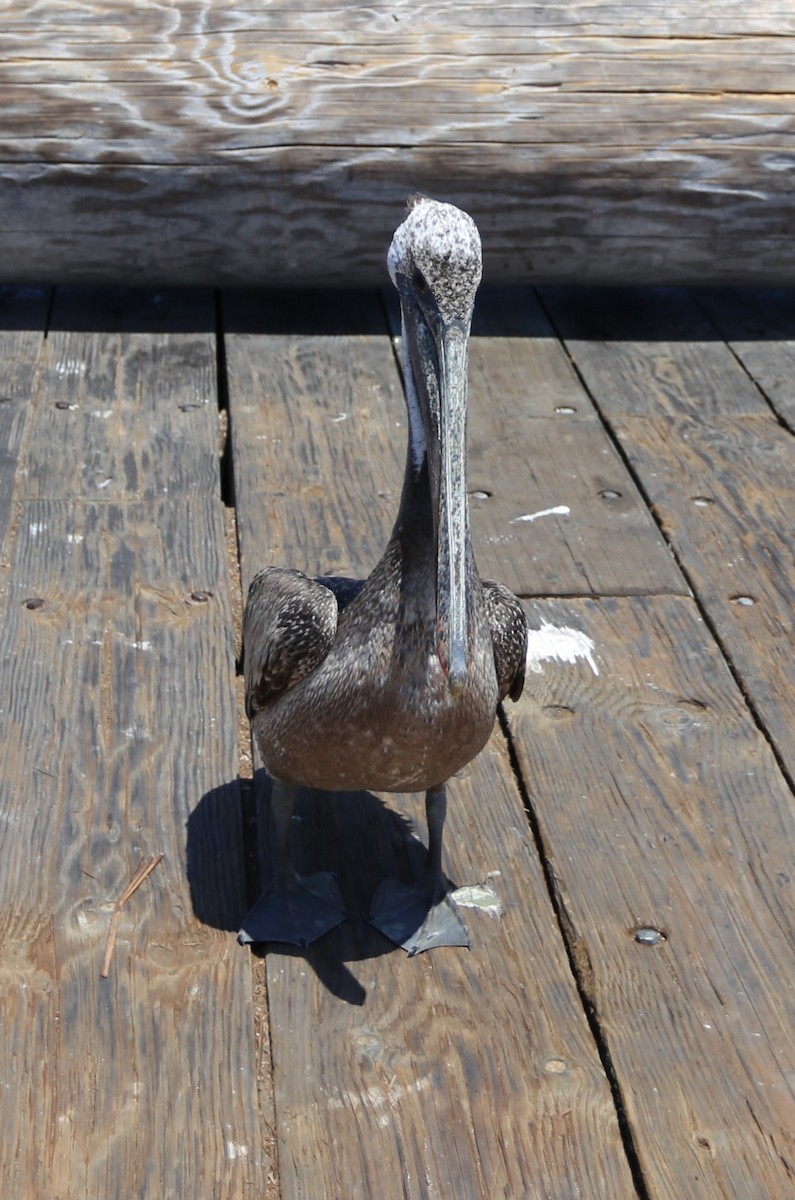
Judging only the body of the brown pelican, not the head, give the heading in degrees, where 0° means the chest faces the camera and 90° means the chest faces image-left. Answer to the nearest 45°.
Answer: approximately 0°

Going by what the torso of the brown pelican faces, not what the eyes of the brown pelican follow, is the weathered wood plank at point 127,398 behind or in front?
behind

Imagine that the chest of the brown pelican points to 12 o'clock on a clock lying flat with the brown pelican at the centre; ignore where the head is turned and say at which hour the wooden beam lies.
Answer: The wooden beam is roughly at 6 o'clock from the brown pelican.

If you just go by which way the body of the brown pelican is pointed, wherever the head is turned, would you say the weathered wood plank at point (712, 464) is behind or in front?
behind

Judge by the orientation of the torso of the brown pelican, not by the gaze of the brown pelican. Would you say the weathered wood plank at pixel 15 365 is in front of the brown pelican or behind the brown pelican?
behind
